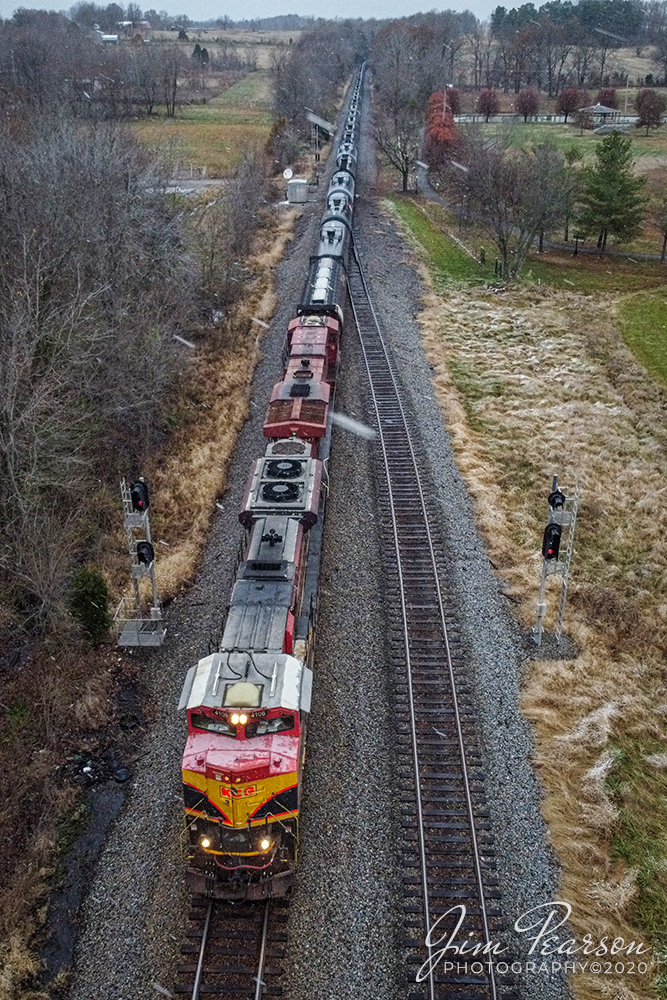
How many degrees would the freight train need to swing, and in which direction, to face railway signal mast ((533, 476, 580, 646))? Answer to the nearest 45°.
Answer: approximately 135° to its left

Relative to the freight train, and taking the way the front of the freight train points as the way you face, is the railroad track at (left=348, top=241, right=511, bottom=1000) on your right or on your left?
on your left

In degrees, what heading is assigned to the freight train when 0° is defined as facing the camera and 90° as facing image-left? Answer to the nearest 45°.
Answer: approximately 0°
